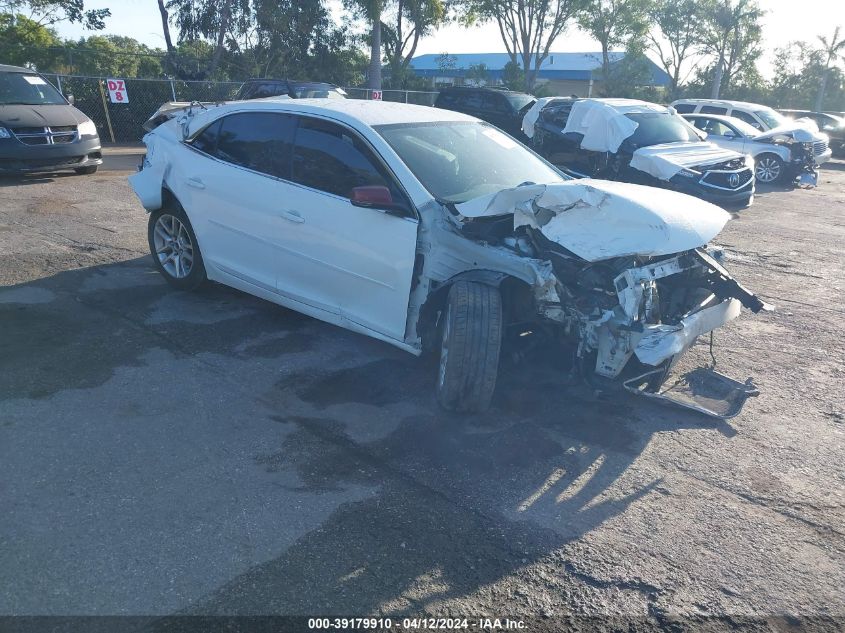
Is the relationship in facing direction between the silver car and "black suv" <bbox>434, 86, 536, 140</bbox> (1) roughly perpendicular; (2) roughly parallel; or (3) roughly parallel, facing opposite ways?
roughly parallel

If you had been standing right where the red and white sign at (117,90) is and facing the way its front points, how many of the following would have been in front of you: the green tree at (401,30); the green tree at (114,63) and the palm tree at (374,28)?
0

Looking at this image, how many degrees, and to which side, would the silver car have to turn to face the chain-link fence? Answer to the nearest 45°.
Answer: approximately 135° to its right

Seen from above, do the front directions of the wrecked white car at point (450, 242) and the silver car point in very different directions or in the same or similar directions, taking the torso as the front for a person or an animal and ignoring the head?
same or similar directions

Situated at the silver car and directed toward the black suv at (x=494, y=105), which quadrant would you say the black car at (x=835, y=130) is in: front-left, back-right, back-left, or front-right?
back-right

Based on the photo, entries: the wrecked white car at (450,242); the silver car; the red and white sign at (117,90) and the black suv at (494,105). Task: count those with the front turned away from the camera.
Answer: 0

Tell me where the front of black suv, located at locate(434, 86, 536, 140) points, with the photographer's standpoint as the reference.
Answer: facing the viewer and to the right of the viewer

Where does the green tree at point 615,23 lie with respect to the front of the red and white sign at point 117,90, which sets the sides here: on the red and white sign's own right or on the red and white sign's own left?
on the red and white sign's own left

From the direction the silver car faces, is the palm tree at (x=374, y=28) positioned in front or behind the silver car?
behind

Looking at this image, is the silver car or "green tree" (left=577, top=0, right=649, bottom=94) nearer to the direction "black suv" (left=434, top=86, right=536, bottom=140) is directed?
the silver car

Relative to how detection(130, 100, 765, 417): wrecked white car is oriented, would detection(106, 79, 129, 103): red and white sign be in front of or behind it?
behind

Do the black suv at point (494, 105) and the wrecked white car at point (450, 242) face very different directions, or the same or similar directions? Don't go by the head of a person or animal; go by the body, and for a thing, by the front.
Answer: same or similar directions

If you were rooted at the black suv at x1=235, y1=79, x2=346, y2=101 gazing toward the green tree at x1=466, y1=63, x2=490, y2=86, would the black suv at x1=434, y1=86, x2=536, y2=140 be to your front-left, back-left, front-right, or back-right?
front-right

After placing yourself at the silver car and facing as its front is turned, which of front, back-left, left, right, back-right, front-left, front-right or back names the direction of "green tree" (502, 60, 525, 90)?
back

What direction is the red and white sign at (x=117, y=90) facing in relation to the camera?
toward the camera

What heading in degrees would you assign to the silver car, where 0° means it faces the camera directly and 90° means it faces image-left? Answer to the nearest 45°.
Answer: approximately 315°

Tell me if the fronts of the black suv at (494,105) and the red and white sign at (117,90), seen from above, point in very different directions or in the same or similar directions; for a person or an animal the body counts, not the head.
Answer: same or similar directions

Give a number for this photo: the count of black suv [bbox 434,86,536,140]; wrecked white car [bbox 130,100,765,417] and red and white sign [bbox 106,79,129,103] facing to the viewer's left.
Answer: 0
